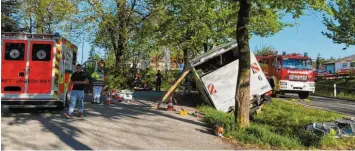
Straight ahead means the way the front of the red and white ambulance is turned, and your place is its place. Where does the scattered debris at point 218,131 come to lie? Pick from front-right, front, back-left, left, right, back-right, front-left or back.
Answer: back-right

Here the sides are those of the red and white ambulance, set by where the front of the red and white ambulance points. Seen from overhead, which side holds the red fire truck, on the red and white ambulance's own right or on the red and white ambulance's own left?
on the red and white ambulance's own right

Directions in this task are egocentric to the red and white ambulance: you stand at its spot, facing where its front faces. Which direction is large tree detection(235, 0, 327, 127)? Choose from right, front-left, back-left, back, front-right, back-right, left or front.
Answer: back-right

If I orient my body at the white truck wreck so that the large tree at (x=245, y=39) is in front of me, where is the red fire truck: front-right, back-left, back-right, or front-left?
back-left

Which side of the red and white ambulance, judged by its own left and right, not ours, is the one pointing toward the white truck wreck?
right

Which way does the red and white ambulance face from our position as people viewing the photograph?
facing away from the viewer
